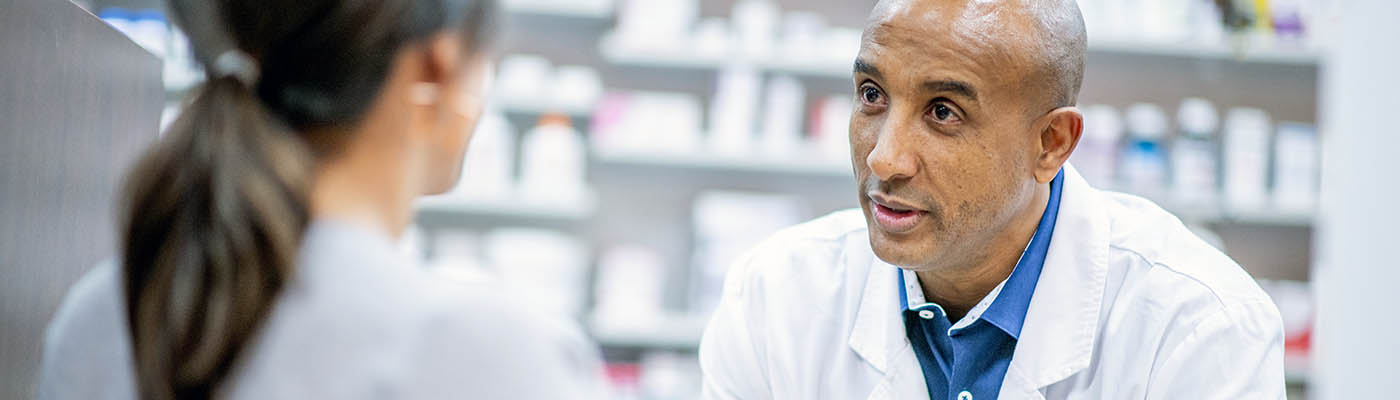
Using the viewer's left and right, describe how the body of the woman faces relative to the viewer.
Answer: facing away from the viewer and to the right of the viewer

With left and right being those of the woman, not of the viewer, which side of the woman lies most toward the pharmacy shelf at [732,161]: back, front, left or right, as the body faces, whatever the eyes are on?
front

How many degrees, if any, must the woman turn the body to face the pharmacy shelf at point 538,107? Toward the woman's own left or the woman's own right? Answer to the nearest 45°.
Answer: approximately 45° to the woman's own left

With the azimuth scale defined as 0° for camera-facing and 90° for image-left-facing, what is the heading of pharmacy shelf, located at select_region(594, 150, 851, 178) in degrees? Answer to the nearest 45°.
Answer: approximately 0°

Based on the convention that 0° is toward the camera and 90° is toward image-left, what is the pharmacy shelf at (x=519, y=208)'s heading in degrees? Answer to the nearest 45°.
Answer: approximately 0°

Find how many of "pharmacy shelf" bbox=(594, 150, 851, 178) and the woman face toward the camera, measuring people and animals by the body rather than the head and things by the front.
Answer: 1

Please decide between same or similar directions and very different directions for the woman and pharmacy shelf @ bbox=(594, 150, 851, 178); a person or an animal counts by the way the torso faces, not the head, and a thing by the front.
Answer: very different directions

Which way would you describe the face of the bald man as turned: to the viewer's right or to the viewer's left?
to the viewer's left

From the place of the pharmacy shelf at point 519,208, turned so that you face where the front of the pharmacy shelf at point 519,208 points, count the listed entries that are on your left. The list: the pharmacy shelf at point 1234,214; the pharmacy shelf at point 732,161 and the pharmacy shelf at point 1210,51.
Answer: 3
